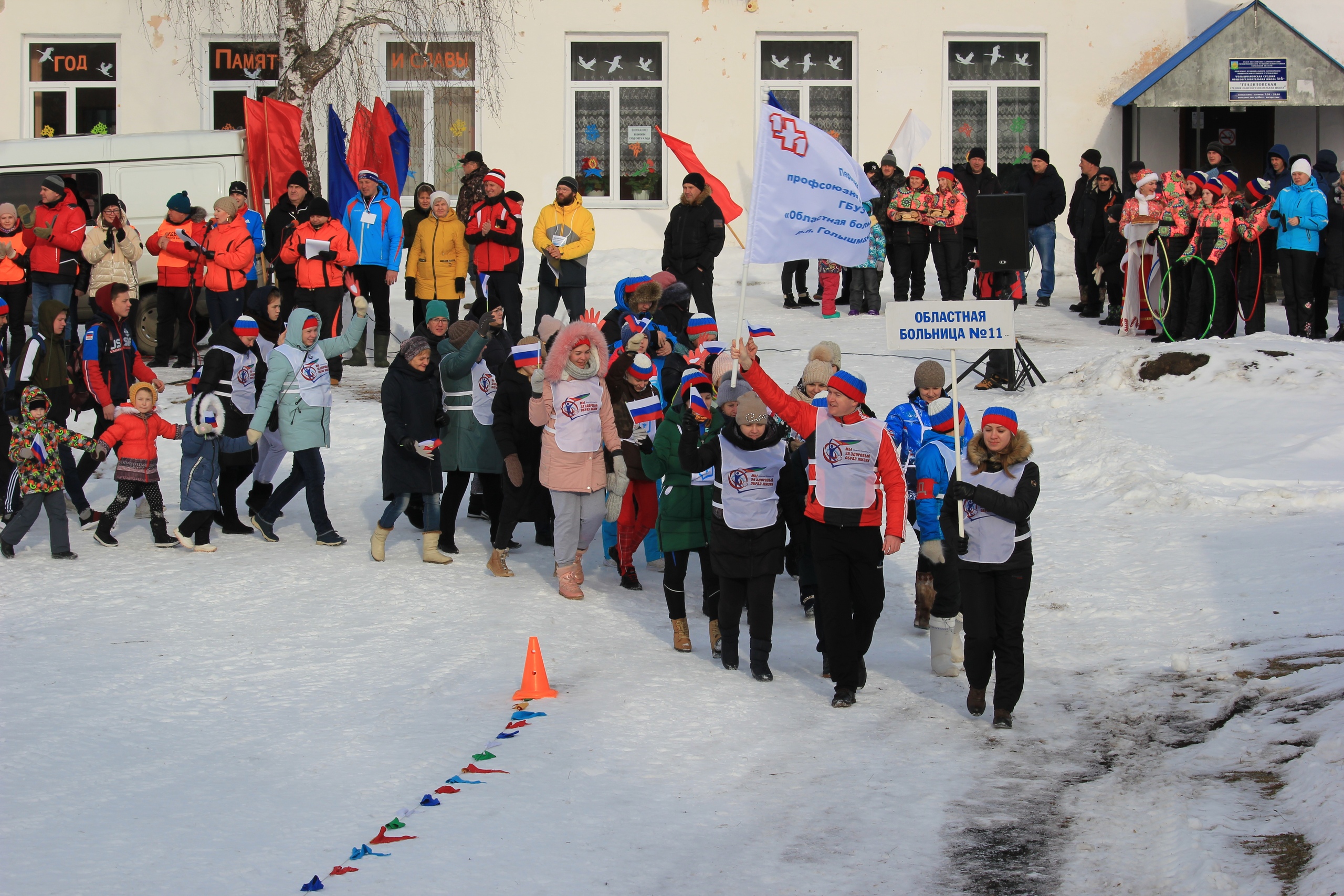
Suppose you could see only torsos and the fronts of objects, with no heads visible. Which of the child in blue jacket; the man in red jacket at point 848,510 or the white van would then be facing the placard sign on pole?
the child in blue jacket

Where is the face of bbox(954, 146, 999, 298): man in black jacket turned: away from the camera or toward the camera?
toward the camera

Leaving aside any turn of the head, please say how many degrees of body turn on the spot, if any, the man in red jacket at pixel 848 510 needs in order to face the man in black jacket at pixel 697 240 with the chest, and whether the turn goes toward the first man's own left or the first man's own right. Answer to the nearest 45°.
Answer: approximately 180°

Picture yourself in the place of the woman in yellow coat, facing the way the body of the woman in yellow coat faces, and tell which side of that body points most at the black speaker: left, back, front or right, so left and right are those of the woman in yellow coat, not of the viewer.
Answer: left

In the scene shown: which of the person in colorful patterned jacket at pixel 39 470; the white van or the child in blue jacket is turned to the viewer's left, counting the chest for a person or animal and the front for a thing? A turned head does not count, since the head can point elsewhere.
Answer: the white van

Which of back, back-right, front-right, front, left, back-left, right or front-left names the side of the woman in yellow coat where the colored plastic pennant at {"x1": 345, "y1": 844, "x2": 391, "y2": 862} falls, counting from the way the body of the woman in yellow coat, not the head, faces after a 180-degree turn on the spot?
back

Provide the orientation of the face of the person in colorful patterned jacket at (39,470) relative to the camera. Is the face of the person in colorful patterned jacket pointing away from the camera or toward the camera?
toward the camera

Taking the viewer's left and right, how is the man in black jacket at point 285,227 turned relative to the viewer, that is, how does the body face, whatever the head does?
facing the viewer and to the right of the viewer

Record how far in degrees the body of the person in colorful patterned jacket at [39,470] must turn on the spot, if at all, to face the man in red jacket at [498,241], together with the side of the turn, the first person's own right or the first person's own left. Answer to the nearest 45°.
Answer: approximately 90° to the first person's own left

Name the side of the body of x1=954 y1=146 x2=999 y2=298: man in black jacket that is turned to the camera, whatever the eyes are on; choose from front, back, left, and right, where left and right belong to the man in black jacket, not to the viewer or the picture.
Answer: front

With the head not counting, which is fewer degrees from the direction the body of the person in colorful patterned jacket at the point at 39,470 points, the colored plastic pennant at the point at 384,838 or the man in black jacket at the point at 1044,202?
the colored plastic pennant

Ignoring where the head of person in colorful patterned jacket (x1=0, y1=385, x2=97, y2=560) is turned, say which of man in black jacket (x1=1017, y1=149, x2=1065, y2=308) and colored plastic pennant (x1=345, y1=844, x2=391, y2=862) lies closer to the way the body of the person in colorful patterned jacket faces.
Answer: the colored plastic pennant

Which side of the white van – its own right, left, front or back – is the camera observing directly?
left

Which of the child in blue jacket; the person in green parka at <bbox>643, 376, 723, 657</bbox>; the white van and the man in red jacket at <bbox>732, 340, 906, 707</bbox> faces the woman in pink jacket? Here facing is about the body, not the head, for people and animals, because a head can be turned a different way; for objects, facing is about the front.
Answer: the child in blue jacket

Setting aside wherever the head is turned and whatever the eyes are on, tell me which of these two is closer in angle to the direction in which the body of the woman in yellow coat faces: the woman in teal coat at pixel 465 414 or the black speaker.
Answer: the woman in teal coat

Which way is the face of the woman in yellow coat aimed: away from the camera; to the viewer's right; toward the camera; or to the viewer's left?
toward the camera
